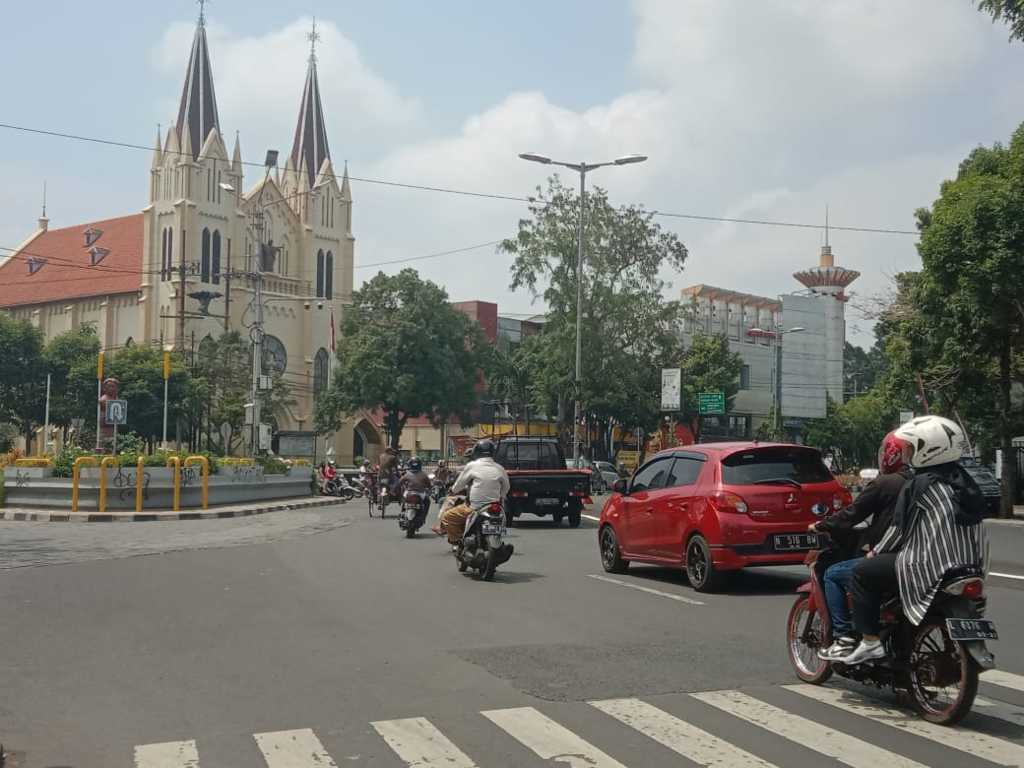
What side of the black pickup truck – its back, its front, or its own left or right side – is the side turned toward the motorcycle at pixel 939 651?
back

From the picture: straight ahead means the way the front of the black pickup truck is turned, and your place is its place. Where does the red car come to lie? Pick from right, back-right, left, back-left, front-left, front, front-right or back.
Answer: back

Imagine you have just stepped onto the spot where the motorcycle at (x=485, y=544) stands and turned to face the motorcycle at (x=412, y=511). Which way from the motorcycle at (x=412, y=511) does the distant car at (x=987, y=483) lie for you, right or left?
right

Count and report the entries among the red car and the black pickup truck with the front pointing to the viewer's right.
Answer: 0

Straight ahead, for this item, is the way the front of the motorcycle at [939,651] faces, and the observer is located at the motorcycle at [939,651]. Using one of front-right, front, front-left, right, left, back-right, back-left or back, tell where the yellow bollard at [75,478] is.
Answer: front

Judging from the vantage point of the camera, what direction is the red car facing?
facing away from the viewer and to the left of the viewer

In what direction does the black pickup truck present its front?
away from the camera

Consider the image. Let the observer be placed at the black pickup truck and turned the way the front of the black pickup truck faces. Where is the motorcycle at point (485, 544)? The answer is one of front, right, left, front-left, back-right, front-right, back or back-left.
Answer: back

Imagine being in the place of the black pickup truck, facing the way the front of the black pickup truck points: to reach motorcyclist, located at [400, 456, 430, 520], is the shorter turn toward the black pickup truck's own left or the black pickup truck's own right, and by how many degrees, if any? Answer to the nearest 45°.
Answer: approximately 135° to the black pickup truck's own left

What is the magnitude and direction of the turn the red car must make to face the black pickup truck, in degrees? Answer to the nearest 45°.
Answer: approximately 45° to its right
